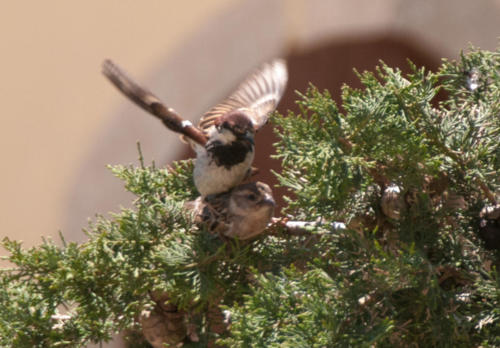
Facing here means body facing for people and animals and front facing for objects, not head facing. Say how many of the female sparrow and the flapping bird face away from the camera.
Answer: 0

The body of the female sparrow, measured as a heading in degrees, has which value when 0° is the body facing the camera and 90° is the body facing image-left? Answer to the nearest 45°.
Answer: approximately 315°
